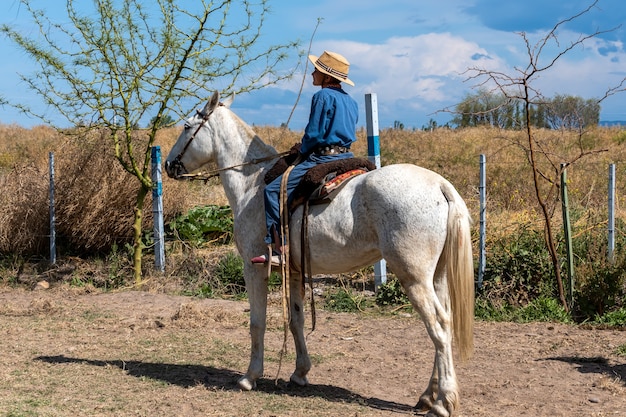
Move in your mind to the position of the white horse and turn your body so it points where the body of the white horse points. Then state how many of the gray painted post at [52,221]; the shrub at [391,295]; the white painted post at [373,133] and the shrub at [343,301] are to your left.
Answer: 0

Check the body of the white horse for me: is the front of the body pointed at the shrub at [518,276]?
no

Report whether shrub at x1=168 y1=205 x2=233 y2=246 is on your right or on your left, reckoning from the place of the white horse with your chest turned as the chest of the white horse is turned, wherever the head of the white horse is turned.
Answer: on your right

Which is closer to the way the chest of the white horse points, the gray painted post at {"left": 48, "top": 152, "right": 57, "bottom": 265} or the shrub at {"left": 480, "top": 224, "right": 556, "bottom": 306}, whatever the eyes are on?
the gray painted post

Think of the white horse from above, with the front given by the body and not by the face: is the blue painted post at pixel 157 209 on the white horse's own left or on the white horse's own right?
on the white horse's own right

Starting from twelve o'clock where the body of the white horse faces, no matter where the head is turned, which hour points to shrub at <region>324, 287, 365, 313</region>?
The shrub is roughly at 3 o'clock from the white horse.

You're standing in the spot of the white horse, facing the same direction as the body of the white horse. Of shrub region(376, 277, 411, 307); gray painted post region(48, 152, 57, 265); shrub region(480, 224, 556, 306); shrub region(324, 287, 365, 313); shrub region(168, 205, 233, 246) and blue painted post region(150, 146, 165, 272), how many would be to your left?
0

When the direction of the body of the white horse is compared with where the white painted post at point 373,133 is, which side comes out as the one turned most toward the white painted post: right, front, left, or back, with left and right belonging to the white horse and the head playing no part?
right

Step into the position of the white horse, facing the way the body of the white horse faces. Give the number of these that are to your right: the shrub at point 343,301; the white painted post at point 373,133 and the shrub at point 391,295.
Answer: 3

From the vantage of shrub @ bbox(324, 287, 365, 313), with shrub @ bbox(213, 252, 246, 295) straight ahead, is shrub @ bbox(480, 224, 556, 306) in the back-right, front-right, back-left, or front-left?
back-right

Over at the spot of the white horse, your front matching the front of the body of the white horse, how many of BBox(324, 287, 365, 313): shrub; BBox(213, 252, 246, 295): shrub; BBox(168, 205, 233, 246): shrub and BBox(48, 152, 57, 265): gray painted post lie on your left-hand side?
0

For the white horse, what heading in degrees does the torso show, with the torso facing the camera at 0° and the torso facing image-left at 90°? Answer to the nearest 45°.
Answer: approximately 90°

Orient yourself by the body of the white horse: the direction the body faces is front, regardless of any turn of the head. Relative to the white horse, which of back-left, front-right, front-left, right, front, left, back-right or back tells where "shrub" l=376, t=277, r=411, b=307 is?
right

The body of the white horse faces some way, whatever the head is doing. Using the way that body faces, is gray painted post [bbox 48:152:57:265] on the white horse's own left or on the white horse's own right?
on the white horse's own right
